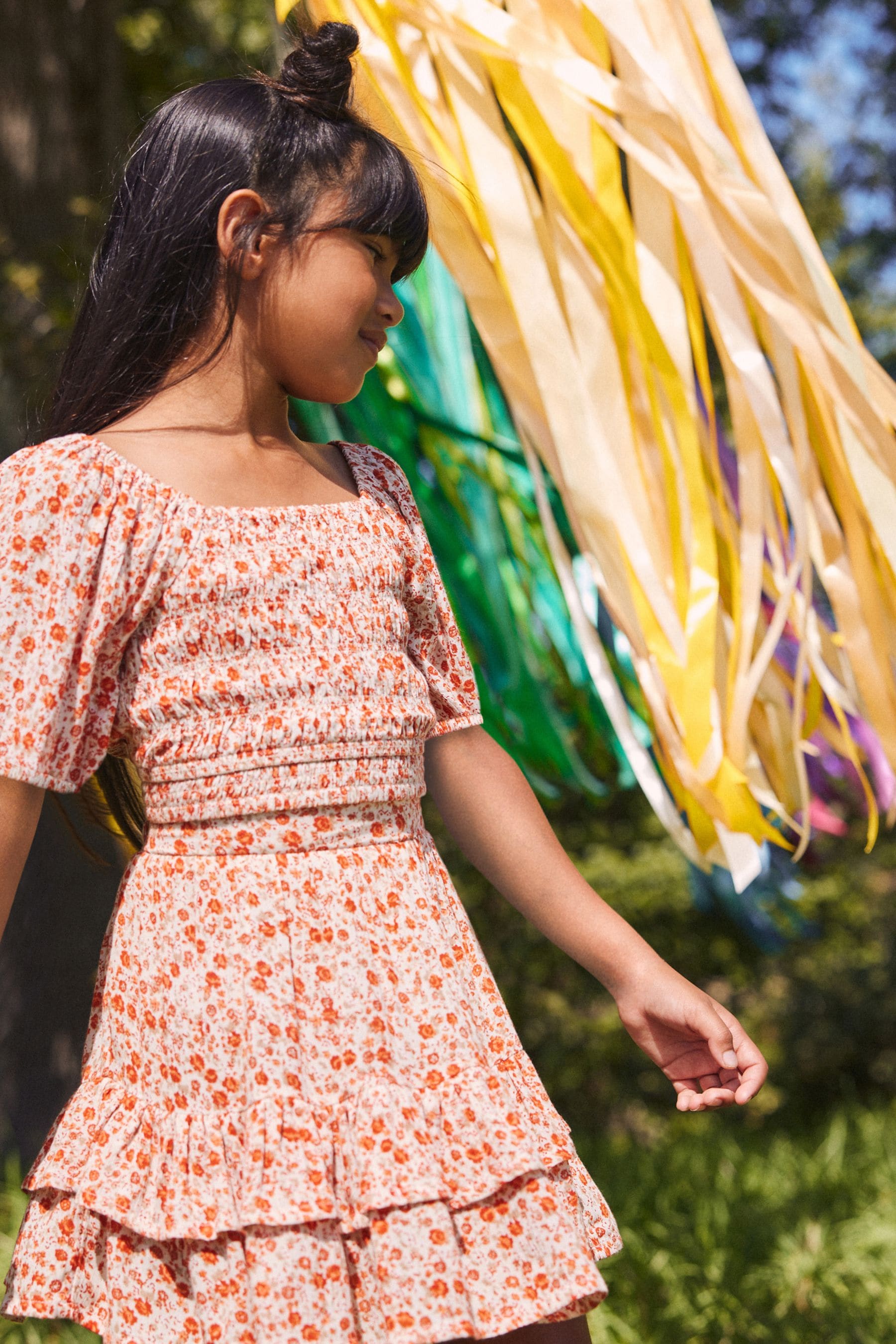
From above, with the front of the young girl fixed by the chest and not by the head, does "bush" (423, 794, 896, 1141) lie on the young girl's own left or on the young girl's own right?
on the young girl's own left

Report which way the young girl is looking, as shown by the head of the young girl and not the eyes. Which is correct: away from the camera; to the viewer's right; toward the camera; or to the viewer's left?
to the viewer's right

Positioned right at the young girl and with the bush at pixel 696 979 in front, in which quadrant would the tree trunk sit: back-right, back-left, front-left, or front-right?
front-left

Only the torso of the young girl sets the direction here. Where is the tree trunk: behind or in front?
behind

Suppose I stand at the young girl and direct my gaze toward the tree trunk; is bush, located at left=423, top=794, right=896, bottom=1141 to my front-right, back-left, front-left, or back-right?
front-right

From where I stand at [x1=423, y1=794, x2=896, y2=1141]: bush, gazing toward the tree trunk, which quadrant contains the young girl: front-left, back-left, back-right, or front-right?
front-left
